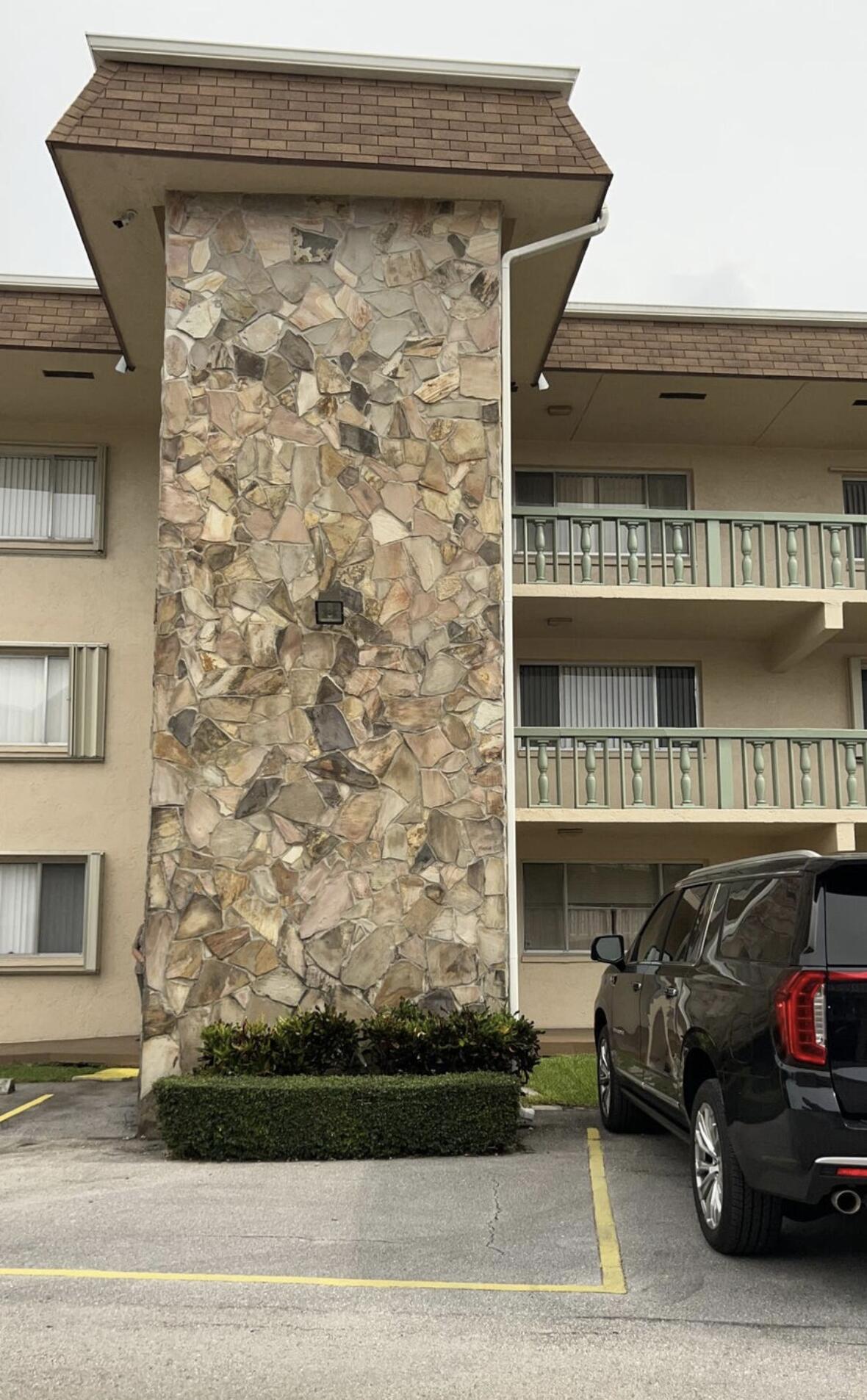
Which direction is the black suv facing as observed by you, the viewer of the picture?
facing away from the viewer and to the left of the viewer

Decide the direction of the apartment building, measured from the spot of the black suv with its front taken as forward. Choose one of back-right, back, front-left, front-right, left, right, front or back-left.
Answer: front

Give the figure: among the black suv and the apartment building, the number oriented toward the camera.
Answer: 1

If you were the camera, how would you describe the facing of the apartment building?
facing the viewer
